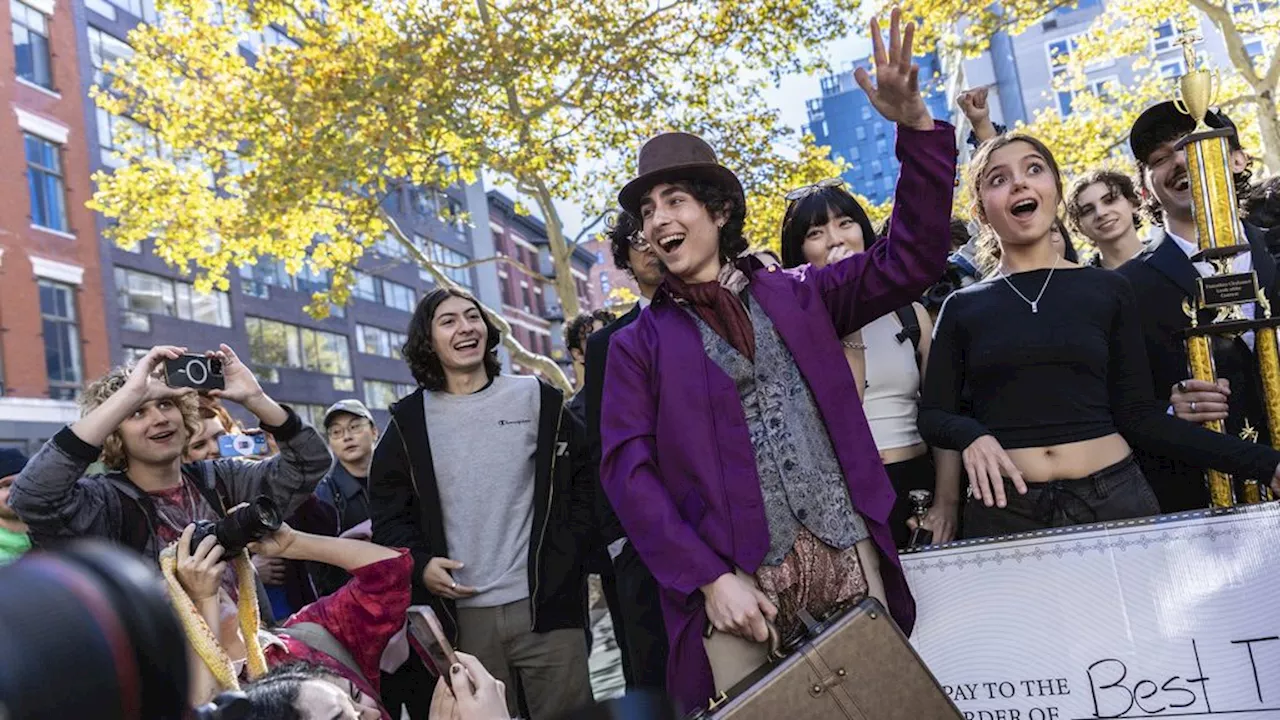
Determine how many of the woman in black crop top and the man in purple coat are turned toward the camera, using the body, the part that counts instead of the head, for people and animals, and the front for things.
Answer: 2

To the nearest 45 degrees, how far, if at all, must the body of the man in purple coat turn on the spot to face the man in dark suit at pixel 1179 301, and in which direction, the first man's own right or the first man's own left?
approximately 135° to the first man's own left

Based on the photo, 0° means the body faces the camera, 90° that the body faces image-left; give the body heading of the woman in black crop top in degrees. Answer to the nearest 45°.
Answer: approximately 0°

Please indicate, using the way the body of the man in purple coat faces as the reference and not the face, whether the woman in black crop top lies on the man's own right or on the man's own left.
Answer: on the man's own left
